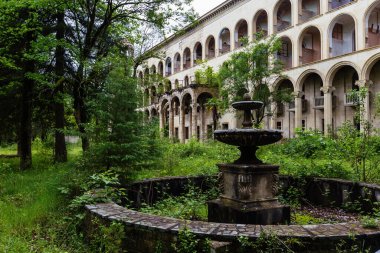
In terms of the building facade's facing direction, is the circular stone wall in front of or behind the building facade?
in front

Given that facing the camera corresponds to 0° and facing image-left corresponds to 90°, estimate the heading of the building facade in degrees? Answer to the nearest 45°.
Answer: approximately 45°

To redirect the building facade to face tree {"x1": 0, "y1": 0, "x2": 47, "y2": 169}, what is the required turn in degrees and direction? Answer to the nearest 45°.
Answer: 0° — it already faces it

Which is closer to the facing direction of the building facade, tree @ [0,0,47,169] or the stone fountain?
the tree

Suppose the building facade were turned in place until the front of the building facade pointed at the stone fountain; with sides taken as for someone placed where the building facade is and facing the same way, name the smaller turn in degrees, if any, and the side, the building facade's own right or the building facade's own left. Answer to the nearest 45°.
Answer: approximately 45° to the building facade's own left

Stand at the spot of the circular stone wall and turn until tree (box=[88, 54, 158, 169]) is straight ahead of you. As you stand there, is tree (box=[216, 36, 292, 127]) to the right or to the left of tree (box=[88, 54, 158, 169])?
right

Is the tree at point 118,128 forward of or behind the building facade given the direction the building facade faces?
forward

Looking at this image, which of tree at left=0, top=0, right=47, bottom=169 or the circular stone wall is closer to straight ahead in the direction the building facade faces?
the tree

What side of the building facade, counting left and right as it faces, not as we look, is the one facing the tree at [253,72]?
front
